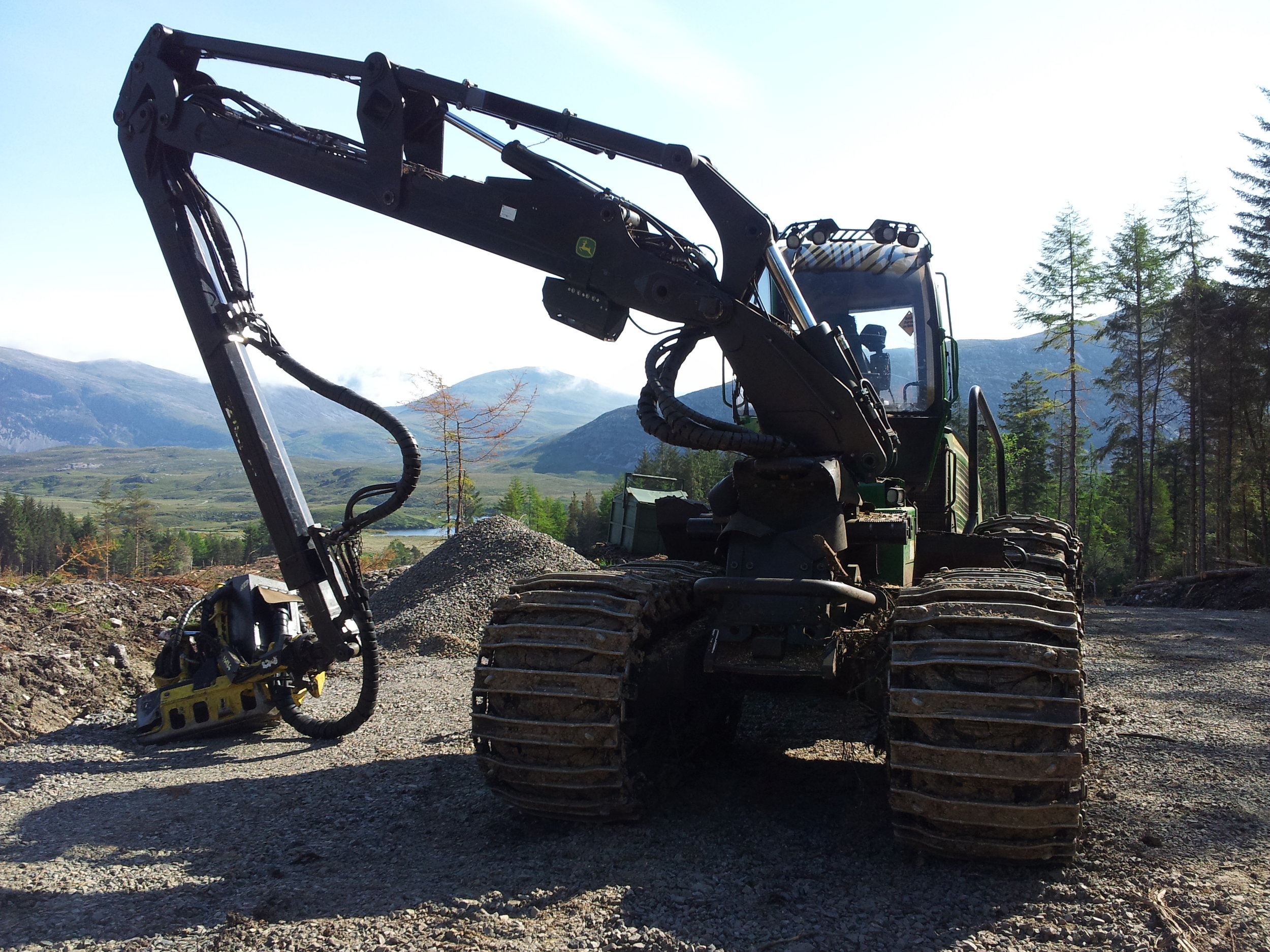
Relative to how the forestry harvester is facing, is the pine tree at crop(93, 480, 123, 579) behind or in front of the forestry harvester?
behind

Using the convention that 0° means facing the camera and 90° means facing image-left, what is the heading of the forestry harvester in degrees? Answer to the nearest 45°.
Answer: approximately 0°

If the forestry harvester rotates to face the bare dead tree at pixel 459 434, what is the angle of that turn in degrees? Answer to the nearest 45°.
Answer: approximately 180°

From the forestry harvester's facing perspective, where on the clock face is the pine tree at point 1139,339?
The pine tree is roughly at 7 o'clock from the forestry harvester.

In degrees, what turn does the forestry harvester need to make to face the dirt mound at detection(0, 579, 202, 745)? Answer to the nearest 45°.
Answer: approximately 135° to its right

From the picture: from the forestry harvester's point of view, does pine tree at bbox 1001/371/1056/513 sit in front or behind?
behind
